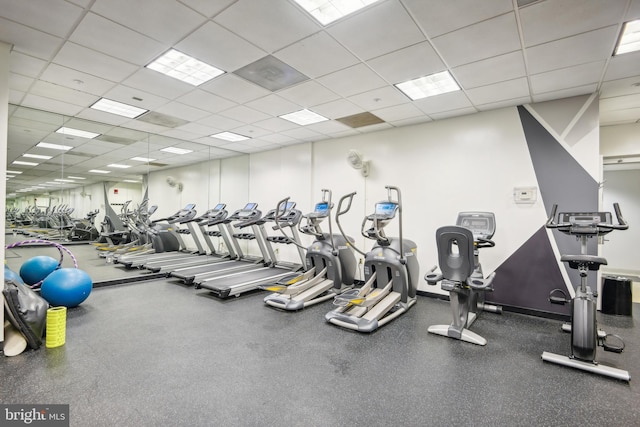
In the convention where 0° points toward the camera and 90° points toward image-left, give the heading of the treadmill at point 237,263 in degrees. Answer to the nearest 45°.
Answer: approximately 225°

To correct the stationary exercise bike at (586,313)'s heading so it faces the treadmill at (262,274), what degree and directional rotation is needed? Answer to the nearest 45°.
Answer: approximately 90° to its left

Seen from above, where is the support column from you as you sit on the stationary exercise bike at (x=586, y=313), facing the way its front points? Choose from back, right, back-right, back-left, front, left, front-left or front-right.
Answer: back-left

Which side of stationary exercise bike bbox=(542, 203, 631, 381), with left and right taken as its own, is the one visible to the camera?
back

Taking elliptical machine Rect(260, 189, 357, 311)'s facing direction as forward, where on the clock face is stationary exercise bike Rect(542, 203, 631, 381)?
The stationary exercise bike is roughly at 3 o'clock from the elliptical machine.

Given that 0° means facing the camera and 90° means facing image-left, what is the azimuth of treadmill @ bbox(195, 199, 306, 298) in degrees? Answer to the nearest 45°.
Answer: approximately 225°

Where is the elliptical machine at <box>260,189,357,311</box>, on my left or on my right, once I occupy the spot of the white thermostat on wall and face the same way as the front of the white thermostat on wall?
on my right
